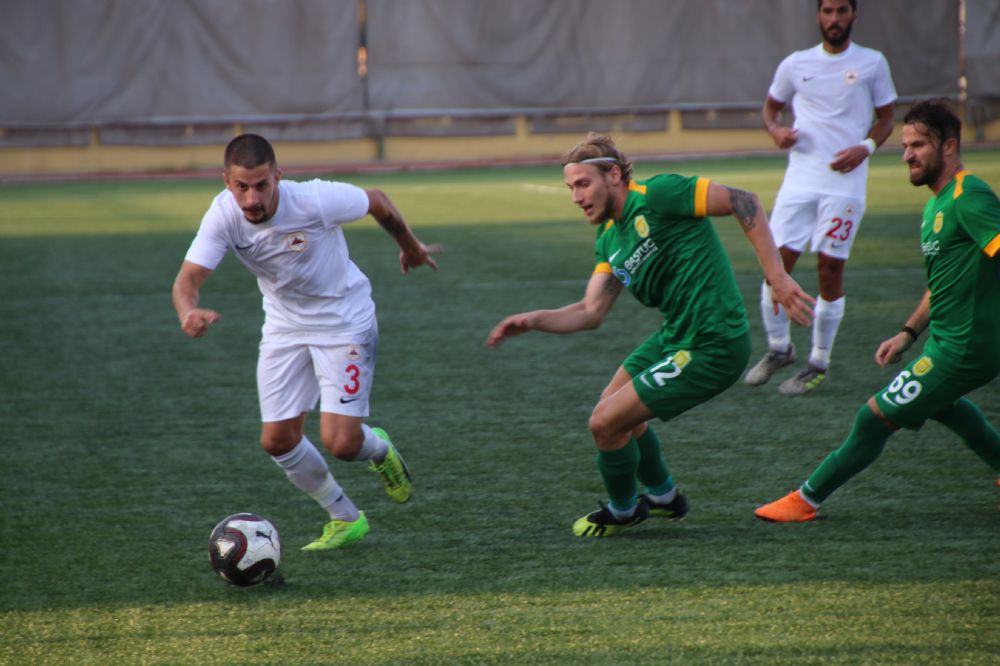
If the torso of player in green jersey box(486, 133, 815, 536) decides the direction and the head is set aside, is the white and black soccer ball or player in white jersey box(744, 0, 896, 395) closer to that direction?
the white and black soccer ball

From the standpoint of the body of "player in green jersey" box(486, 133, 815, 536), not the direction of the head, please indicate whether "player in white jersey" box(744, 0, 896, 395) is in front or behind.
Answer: behind

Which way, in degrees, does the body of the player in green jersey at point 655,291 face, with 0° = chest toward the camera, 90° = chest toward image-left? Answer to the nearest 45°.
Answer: approximately 45°

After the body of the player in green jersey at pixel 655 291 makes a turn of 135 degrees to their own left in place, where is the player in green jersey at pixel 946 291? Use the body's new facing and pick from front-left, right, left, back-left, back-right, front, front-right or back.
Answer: front

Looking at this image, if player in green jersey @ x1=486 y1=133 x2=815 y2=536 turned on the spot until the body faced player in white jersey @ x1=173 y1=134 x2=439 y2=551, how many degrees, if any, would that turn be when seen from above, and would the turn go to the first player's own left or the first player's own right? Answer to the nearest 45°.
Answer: approximately 45° to the first player's own right

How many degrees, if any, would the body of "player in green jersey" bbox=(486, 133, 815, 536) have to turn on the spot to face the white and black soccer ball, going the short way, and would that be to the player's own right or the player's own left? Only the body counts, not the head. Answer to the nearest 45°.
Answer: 0° — they already face it
